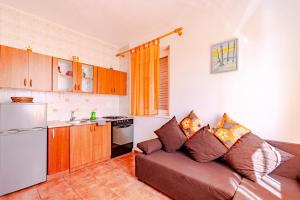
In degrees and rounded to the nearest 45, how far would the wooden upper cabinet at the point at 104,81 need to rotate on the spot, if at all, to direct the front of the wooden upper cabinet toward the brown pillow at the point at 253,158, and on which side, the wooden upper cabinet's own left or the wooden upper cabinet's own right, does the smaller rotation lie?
0° — it already faces it

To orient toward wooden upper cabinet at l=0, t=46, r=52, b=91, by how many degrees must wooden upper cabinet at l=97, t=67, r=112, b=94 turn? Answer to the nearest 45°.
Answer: approximately 90° to its right

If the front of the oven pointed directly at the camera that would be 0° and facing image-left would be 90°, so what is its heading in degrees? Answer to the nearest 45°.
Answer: approximately 315°
